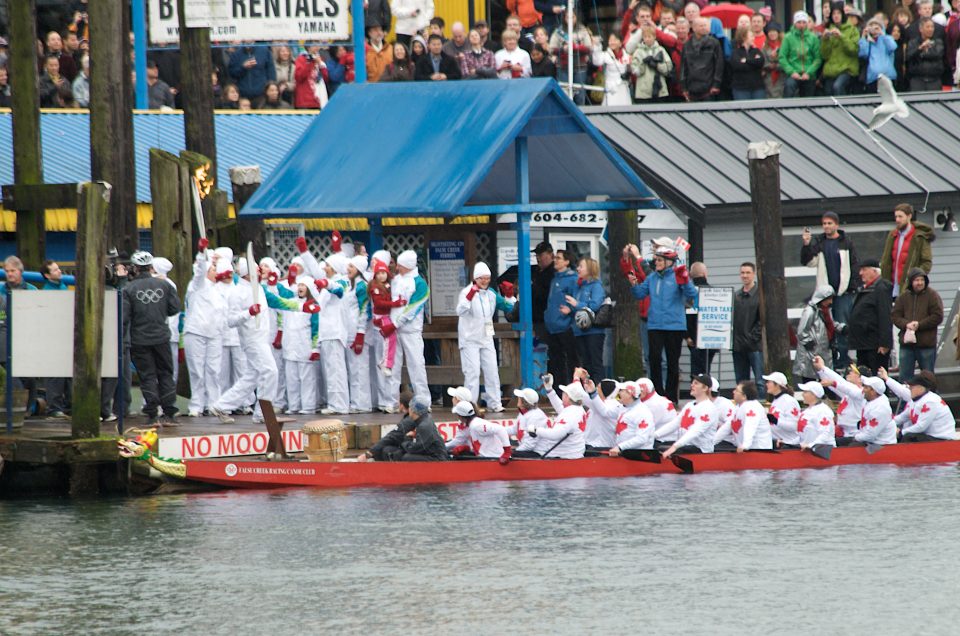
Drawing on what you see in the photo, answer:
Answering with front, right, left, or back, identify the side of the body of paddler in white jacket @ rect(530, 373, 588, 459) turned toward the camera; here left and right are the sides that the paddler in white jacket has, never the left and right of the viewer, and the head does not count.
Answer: left

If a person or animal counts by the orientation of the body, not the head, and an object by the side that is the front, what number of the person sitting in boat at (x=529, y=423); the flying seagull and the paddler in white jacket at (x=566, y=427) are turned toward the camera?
0

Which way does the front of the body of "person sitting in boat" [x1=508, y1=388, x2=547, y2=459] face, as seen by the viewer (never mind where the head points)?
to the viewer's left

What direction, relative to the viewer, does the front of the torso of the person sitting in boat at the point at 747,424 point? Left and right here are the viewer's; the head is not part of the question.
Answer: facing the viewer and to the left of the viewer

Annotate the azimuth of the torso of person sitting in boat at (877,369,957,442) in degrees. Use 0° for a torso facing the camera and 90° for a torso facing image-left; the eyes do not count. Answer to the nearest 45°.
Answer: approximately 90°

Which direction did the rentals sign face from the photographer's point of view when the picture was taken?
facing the viewer
